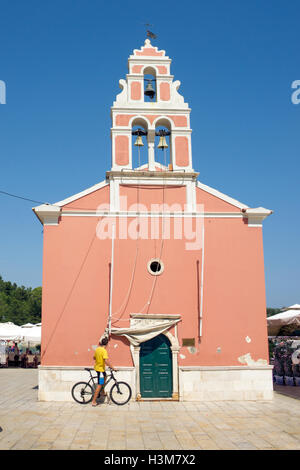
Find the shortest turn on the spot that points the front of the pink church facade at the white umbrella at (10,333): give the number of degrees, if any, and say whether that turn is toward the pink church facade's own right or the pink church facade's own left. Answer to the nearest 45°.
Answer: approximately 135° to the pink church facade's own right

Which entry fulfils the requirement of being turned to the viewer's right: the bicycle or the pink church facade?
the bicycle

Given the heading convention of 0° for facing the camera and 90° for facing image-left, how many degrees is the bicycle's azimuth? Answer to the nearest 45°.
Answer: approximately 270°

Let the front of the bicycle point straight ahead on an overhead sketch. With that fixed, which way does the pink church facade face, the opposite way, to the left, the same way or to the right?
to the right

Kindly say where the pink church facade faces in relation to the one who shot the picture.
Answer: facing the viewer

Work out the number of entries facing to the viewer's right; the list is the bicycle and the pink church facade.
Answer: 1
